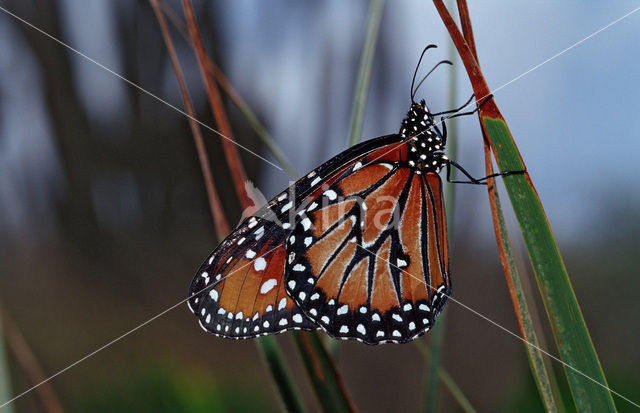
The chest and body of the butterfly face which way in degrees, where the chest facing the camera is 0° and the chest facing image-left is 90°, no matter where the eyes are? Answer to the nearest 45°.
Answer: approximately 270°
